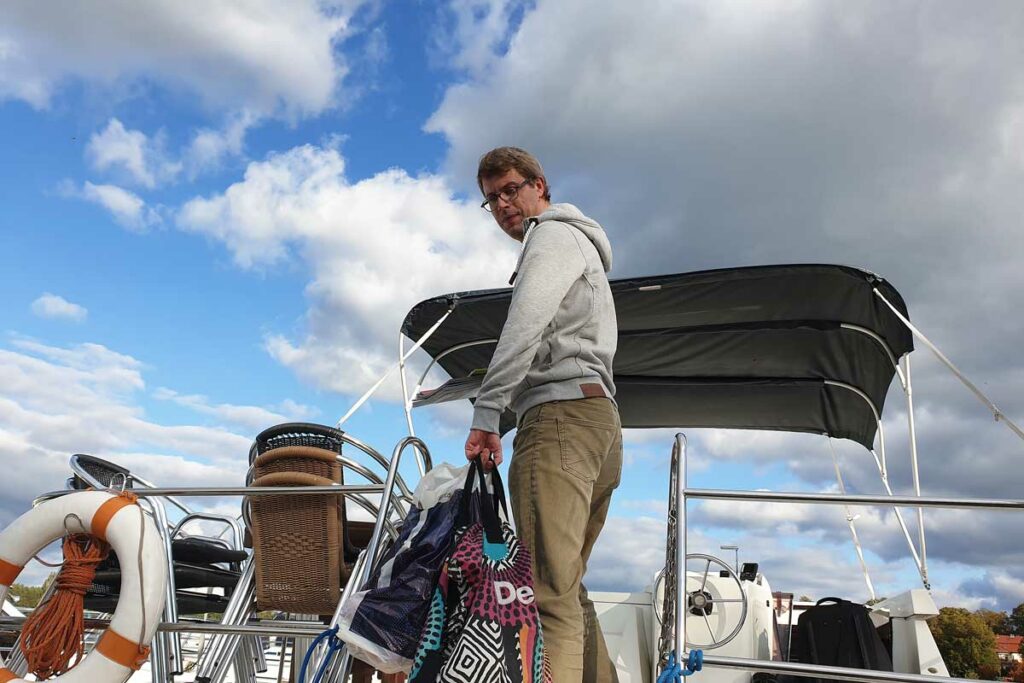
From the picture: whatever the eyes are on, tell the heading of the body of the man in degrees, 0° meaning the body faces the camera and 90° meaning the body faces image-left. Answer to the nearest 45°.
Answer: approximately 135°

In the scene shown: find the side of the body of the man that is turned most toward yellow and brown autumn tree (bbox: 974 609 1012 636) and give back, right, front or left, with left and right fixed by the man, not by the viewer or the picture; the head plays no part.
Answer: right

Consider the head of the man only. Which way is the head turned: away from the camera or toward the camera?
toward the camera

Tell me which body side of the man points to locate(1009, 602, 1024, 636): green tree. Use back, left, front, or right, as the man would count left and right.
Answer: right
